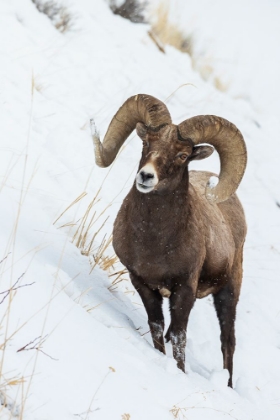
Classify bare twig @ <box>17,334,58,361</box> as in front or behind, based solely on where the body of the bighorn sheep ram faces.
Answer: in front

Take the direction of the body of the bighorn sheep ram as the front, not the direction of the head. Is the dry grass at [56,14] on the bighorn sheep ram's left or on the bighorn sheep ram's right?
on the bighorn sheep ram's right

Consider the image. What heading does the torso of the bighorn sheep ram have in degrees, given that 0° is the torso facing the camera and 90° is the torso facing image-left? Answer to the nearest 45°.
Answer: approximately 45°

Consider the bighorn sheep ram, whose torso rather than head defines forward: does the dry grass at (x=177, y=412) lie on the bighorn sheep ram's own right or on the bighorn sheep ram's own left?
on the bighorn sheep ram's own left

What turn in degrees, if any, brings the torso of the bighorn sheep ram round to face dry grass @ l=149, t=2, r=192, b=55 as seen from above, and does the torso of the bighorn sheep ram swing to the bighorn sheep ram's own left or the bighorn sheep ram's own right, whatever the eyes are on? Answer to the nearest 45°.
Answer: approximately 135° to the bighorn sheep ram's own right
